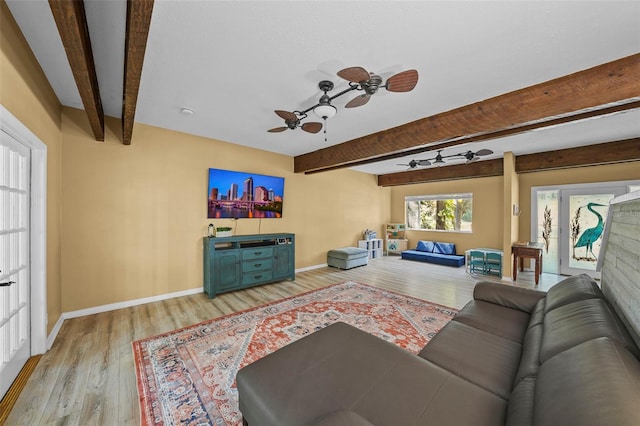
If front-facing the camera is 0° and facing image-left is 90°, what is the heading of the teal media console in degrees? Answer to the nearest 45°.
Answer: approximately 315°

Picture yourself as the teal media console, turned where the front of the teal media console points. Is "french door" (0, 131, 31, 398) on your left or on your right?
on your right

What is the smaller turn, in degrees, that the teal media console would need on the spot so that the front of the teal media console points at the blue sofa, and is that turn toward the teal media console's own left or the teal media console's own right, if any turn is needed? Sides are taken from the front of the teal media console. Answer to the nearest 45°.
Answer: approximately 45° to the teal media console's own left

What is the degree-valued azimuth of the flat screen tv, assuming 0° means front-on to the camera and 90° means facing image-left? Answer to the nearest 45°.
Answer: approximately 315°
